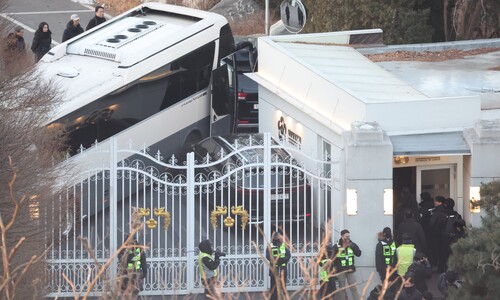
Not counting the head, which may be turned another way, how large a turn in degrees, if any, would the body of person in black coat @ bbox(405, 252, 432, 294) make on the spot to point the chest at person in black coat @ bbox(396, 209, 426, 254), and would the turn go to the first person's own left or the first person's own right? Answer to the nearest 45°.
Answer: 0° — they already face them

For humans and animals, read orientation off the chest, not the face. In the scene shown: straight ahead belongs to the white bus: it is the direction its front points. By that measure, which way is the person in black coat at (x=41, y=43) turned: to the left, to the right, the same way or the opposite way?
to the right

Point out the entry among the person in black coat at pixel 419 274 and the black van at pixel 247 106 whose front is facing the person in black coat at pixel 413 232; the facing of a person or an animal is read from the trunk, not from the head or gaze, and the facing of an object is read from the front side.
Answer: the person in black coat at pixel 419 274

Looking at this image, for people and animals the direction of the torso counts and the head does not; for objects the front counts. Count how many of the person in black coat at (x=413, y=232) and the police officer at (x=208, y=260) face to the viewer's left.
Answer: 0

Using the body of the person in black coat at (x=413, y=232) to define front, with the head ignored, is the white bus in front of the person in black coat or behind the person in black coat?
in front

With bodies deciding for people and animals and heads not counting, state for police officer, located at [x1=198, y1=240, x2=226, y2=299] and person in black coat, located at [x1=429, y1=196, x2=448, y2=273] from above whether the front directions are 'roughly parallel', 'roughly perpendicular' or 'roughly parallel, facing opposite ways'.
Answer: roughly parallel, facing opposite ways

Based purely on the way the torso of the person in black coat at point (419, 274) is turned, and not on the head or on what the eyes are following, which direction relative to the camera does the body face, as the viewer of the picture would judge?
away from the camera

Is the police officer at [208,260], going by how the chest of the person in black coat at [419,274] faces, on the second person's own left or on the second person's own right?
on the second person's own left

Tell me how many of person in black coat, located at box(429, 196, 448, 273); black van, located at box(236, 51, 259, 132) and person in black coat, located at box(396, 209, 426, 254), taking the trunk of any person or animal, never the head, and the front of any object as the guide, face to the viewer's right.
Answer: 0
